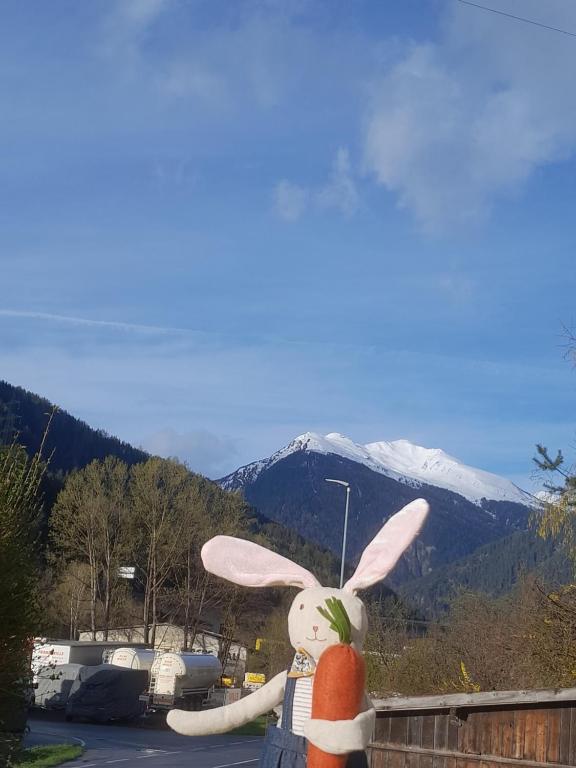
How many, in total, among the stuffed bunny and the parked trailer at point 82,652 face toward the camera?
1

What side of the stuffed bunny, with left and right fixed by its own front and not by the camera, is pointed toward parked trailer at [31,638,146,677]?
back

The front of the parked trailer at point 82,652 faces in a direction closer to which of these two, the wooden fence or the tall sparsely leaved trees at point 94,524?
the tall sparsely leaved trees

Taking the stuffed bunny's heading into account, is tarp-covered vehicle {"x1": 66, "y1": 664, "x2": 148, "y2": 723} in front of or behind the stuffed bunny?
behind

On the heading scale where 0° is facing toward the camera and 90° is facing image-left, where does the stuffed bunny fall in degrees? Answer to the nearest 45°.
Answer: approximately 0°

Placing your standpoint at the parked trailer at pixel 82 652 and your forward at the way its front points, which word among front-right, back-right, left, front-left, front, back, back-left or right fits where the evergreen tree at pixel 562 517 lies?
back-right

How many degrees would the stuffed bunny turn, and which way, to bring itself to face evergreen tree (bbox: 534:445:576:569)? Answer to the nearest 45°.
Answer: approximately 135° to its left
